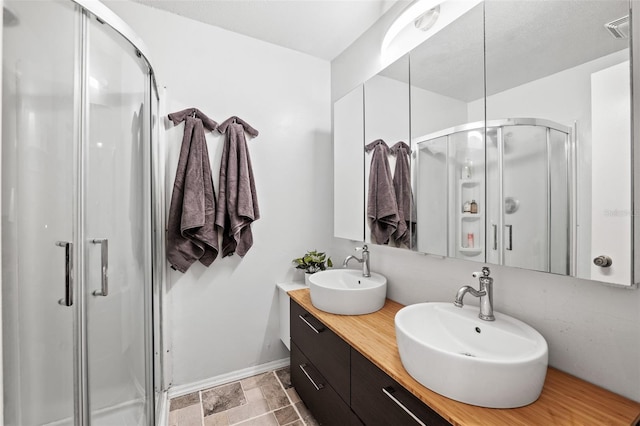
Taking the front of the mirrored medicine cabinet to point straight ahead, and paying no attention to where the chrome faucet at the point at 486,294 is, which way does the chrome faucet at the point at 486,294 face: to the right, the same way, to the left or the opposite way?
the same way

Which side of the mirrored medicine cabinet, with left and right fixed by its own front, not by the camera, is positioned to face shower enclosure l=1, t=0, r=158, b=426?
front

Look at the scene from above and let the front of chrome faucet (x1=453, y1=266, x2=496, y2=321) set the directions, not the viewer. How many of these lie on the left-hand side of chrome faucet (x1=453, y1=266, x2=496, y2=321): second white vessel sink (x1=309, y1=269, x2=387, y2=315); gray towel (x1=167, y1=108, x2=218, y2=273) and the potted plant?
0

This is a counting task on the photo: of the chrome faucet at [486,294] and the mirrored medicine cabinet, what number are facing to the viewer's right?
0

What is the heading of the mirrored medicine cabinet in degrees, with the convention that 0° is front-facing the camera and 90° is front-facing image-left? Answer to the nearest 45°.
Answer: approximately 45°

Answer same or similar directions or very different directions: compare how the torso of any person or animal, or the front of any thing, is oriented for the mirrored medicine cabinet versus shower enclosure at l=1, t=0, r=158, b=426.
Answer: very different directions

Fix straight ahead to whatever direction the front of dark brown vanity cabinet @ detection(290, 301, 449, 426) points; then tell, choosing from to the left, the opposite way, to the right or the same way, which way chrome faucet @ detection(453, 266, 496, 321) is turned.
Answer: the same way

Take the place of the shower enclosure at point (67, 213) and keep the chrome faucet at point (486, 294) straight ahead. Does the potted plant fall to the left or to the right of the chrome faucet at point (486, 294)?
left

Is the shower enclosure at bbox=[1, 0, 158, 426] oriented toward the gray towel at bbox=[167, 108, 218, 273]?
no

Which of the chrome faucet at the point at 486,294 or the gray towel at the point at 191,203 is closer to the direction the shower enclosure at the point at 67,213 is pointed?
the chrome faucet

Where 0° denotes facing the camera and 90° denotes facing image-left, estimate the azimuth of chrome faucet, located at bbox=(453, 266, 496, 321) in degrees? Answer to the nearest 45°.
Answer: approximately 45°

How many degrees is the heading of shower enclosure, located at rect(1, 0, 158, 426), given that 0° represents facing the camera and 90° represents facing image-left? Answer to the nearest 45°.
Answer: approximately 315°

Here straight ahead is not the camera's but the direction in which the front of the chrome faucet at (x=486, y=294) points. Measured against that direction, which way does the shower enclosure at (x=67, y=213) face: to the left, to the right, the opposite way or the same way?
the opposite way

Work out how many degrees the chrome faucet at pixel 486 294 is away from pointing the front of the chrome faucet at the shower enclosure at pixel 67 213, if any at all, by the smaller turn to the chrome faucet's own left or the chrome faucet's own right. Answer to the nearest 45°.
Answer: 0° — it already faces it

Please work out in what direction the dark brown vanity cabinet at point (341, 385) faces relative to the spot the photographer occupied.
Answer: facing the viewer and to the left of the viewer
